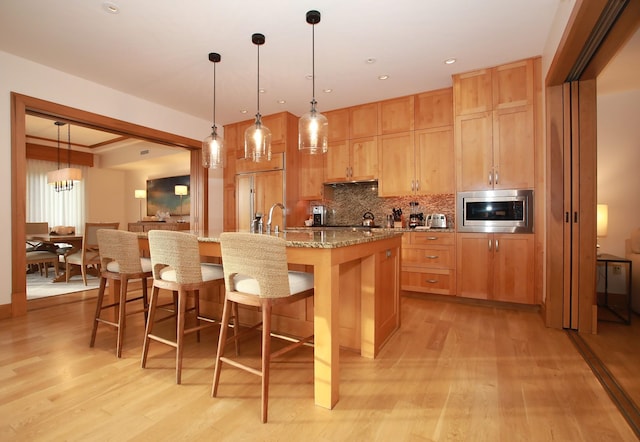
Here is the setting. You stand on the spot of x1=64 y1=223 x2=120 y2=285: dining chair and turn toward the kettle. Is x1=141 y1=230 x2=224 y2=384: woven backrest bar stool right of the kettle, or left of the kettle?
right

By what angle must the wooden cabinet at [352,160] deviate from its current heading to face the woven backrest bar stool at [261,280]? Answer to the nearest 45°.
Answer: approximately 45° to its left

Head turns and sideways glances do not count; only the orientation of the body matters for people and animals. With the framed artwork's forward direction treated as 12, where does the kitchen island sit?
The kitchen island is roughly at 10 o'clock from the framed artwork.

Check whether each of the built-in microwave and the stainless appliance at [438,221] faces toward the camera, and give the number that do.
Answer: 2

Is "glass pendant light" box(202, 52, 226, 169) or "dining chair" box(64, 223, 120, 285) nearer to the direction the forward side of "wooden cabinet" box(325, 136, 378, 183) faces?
the glass pendant light

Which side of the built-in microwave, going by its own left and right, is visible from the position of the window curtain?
right

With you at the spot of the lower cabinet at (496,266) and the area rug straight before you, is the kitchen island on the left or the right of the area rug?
left

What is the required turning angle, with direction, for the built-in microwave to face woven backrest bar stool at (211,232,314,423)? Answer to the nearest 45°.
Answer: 0° — it already faces it

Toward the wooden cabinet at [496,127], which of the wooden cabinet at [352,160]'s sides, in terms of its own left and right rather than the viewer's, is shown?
left

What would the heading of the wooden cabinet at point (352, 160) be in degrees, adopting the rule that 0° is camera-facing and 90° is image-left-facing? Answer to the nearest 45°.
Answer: approximately 45°

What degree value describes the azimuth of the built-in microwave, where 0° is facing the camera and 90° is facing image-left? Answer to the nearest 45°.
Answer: approximately 0°

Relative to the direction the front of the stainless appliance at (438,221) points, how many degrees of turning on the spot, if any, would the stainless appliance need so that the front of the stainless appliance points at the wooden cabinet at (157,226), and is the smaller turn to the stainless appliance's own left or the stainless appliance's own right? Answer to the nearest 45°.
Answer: approximately 90° to the stainless appliance's own right

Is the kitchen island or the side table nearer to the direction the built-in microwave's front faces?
the kitchen island

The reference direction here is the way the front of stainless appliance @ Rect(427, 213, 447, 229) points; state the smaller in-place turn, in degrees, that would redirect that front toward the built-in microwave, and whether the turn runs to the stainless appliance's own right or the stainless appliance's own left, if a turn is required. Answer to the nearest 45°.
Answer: approximately 45° to the stainless appliance's own left

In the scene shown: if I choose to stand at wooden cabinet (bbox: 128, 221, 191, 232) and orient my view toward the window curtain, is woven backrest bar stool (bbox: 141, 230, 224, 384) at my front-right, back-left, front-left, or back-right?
back-left

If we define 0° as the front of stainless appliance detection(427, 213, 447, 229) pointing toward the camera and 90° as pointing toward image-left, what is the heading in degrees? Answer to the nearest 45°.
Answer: approximately 0°

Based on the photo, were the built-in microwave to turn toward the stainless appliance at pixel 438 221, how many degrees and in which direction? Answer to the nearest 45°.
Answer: approximately 135° to its right
